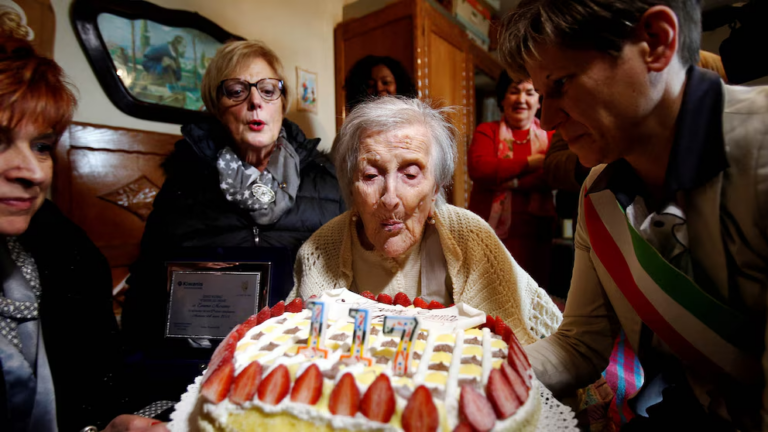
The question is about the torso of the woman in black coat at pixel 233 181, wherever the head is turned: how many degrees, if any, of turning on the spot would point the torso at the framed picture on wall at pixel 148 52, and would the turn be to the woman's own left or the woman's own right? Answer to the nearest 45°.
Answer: approximately 135° to the woman's own right

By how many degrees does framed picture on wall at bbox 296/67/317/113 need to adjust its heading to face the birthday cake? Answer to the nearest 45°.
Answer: approximately 45° to its right

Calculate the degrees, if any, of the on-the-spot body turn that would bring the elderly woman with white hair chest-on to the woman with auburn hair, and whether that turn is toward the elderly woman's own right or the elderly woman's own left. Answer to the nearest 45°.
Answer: approximately 90° to the elderly woman's own right

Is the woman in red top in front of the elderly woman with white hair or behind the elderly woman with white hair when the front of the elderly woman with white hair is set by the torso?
behind

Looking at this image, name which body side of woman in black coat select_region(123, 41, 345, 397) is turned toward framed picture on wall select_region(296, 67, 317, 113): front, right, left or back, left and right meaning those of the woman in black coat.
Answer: back

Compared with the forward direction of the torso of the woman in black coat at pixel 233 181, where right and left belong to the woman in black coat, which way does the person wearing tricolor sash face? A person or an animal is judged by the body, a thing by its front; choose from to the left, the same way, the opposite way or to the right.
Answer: to the right

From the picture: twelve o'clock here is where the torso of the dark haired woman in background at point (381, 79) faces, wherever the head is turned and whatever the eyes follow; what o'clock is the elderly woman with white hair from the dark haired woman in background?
The elderly woman with white hair is roughly at 12 o'clock from the dark haired woman in background.

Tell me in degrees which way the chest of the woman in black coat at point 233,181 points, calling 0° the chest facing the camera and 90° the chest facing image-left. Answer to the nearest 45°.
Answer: approximately 0°

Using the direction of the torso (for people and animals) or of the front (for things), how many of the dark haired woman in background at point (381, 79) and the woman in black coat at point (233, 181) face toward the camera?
2

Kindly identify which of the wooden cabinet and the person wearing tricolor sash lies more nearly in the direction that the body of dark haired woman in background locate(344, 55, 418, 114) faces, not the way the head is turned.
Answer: the person wearing tricolor sash
